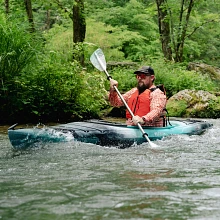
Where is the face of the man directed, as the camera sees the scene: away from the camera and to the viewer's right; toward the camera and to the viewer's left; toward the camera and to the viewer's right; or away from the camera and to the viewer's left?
toward the camera and to the viewer's left

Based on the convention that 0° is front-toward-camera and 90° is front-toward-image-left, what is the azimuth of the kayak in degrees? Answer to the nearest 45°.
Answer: approximately 90°

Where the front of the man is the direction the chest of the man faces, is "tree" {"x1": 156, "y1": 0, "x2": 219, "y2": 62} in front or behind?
behind

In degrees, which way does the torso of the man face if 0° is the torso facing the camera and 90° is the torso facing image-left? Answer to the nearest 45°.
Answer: approximately 45°
